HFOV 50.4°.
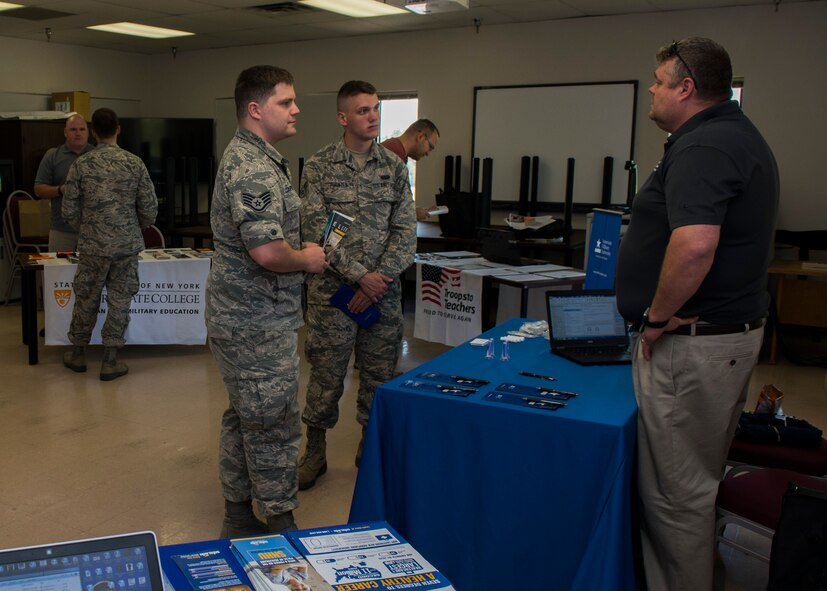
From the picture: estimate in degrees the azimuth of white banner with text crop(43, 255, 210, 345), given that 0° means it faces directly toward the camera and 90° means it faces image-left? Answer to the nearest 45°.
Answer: approximately 0°

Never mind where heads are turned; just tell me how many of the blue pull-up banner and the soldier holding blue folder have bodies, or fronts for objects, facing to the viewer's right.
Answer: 0

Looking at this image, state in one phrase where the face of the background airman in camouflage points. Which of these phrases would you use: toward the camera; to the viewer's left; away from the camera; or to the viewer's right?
away from the camera

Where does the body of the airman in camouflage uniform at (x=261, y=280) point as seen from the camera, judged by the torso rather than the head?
to the viewer's right

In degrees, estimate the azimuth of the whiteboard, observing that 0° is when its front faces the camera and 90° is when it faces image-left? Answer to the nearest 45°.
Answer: approximately 0°

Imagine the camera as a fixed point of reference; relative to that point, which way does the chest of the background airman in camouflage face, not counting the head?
away from the camera

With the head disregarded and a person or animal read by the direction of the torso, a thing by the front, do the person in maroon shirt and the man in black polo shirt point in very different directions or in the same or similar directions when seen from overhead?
very different directions

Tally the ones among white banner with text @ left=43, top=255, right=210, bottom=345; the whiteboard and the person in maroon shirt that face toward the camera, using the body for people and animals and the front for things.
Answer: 2

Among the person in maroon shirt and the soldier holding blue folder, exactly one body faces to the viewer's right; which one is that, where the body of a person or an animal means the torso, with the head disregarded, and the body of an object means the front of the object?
the person in maroon shirt

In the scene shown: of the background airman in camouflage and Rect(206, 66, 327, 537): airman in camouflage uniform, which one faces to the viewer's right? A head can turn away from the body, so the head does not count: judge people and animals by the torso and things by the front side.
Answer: the airman in camouflage uniform

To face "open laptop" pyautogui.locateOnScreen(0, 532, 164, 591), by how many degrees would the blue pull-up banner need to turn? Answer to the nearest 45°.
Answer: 0° — it already faces it
